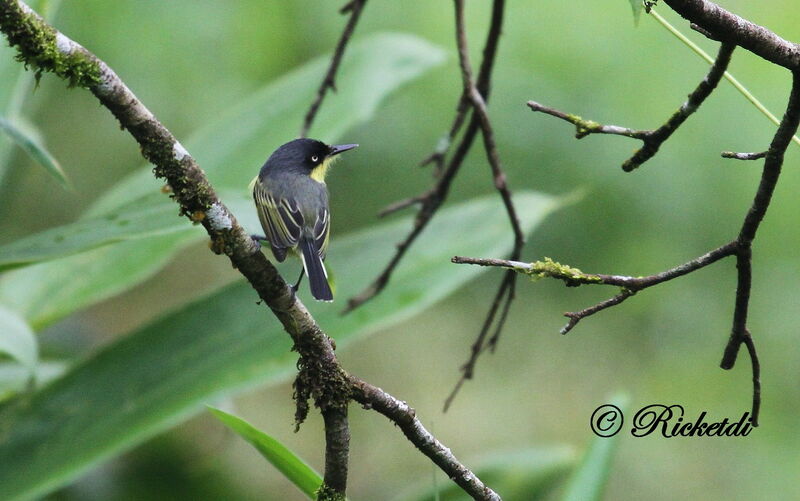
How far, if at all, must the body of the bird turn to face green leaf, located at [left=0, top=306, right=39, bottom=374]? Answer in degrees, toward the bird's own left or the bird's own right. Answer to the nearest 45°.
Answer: approximately 45° to the bird's own left

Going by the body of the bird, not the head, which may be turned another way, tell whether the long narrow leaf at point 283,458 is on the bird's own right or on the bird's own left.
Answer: on the bird's own left

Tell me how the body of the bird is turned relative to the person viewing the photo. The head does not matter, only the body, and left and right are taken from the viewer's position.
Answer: facing away from the viewer and to the left of the viewer

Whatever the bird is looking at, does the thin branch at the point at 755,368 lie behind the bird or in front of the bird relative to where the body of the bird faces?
behind
